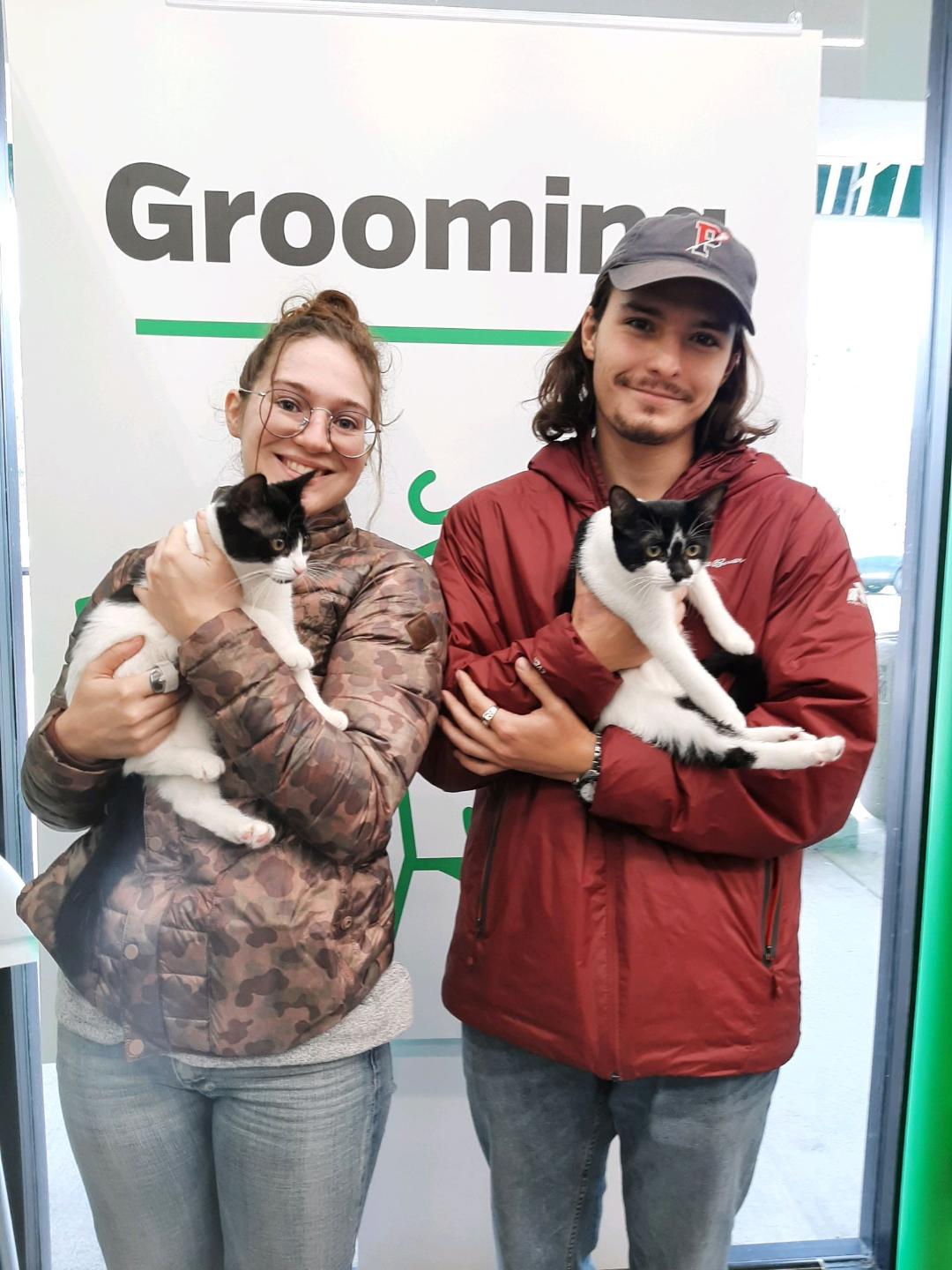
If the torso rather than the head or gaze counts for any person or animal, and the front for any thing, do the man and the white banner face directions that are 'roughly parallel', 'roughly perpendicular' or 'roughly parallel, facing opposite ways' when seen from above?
roughly parallel

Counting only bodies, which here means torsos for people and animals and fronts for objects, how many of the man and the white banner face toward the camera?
2

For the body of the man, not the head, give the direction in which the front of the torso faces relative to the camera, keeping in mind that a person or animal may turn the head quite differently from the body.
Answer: toward the camera
